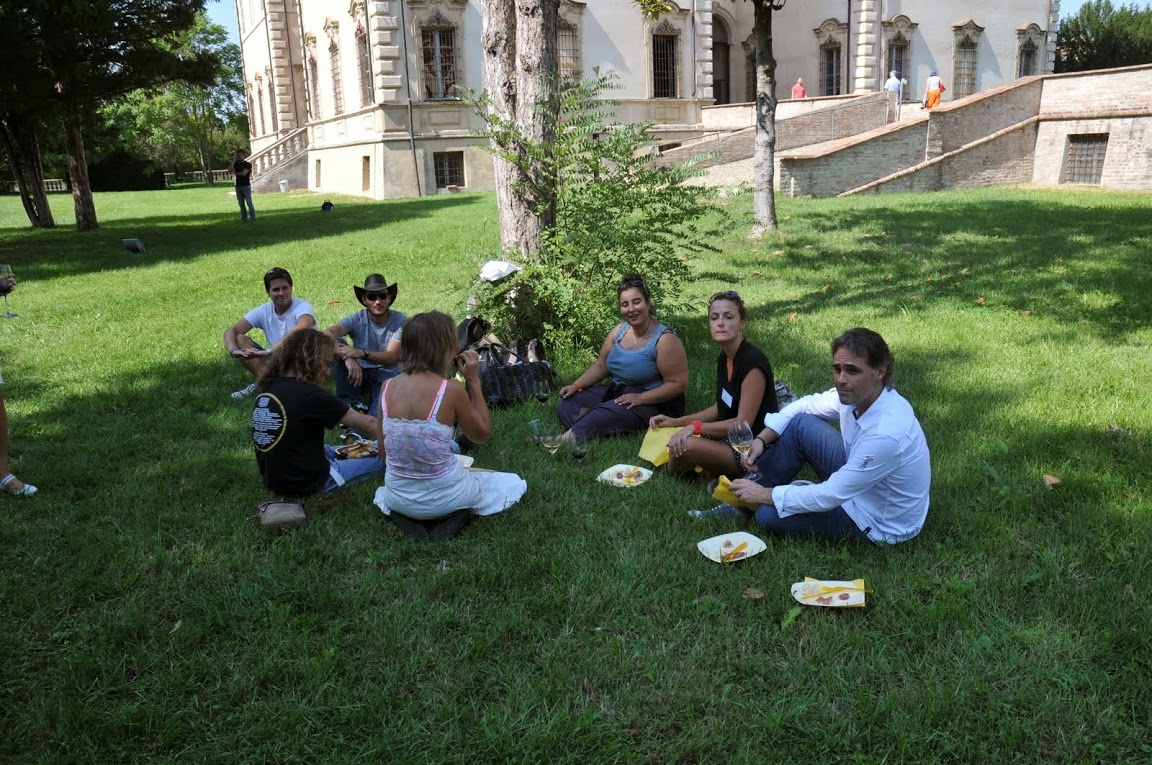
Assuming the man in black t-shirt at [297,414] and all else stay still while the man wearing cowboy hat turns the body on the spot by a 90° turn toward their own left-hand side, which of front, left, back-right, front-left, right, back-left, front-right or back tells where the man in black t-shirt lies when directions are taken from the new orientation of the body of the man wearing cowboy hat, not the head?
right

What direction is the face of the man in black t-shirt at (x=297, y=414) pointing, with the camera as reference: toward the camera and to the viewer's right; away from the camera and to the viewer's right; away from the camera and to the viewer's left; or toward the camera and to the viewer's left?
away from the camera and to the viewer's right

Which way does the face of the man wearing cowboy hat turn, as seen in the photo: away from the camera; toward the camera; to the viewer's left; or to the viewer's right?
toward the camera

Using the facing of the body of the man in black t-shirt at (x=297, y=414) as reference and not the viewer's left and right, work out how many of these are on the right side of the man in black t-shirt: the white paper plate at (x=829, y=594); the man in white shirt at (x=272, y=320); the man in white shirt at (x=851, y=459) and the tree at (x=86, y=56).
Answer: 2

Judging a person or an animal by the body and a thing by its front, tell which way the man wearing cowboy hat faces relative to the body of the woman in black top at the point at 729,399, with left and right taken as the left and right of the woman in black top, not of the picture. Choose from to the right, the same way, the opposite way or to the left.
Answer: to the left

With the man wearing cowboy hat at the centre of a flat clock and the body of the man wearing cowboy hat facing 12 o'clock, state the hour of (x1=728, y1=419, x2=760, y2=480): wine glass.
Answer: The wine glass is roughly at 11 o'clock from the man wearing cowboy hat.

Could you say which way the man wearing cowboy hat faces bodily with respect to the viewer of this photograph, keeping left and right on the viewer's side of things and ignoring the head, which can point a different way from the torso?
facing the viewer

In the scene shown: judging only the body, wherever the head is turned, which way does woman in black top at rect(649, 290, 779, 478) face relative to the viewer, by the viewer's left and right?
facing the viewer and to the left of the viewer

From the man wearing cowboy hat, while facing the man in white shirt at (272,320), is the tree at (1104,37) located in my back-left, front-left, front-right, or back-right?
back-right

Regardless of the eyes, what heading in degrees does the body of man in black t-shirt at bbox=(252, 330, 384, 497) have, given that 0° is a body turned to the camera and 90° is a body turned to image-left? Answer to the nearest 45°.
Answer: approximately 225°

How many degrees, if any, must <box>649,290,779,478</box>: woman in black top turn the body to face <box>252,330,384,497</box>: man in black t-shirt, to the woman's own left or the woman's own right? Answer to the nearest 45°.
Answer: approximately 45° to the woman's own right

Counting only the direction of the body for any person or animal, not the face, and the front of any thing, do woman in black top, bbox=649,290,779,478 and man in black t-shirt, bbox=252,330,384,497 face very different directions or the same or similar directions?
very different directions

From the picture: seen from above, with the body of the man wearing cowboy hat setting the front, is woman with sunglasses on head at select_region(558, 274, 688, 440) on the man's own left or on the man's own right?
on the man's own left

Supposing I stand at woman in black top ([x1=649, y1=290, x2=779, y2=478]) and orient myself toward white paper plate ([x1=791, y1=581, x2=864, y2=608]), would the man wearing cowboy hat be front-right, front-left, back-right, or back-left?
back-right

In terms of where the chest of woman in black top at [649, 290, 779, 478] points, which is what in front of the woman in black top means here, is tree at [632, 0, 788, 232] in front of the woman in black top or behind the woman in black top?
behind

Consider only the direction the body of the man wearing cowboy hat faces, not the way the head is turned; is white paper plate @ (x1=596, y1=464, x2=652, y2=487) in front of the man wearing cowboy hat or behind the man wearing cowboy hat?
in front

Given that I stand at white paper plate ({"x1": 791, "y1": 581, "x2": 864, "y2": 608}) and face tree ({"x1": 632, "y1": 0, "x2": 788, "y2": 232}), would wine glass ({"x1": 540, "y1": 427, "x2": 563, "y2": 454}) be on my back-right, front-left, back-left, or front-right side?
front-left

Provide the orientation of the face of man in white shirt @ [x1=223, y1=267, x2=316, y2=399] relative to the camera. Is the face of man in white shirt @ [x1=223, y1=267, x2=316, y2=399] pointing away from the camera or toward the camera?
toward the camera

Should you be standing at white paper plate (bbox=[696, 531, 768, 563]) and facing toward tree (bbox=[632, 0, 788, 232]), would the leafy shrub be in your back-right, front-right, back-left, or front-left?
front-left
